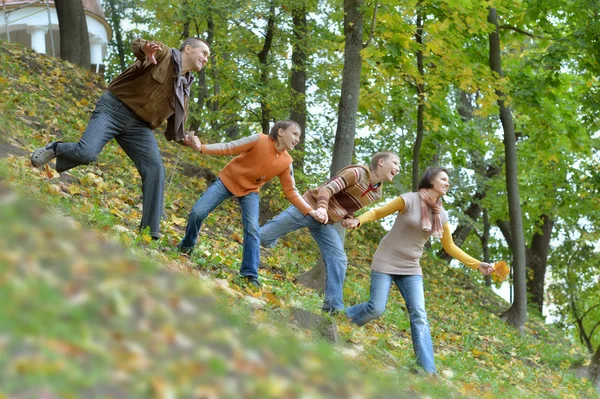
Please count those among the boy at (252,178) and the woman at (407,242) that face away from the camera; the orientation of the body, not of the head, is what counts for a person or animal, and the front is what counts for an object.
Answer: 0

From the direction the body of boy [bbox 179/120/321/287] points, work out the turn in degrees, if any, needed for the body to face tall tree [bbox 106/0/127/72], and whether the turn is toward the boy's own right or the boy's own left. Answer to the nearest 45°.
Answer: approximately 135° to the boy's own left

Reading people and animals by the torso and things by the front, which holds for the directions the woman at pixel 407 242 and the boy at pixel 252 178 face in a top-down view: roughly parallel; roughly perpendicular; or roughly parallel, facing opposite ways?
roughly parallel

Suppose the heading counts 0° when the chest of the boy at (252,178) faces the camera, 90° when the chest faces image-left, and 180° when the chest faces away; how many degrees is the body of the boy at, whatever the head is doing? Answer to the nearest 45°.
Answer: approximately 315°

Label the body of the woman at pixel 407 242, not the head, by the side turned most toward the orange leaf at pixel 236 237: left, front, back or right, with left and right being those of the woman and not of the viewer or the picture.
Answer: back

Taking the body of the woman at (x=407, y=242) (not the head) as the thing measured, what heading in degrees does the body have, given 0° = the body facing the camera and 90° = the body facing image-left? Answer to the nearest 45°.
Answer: approximately 315°

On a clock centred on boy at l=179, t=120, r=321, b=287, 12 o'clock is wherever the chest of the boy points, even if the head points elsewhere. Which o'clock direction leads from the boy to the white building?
The white building is roughly at 7 o'clock from the boy.

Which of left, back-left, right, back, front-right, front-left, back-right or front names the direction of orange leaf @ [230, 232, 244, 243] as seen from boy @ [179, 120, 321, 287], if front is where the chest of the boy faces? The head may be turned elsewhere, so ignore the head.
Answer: back-left

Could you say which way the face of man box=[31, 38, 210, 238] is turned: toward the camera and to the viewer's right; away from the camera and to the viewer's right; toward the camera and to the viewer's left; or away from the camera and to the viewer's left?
toward the camera and to the viewer's right

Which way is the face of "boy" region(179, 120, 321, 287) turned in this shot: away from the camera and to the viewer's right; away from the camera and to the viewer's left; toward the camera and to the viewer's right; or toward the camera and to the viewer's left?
toward the camera and to the viewer's right
